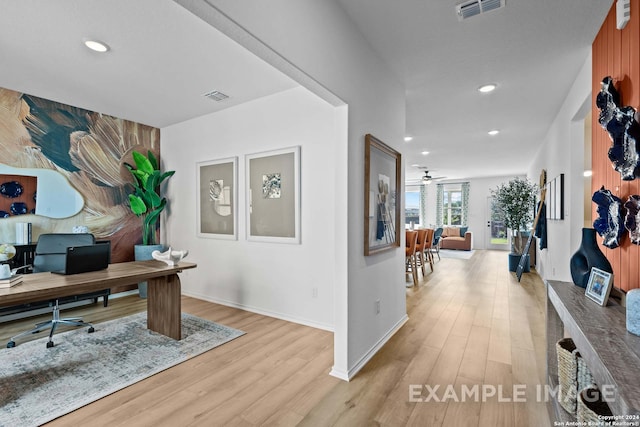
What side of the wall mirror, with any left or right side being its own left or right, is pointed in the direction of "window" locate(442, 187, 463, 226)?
left

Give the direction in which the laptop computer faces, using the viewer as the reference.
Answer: facing away from the viewer and to the left of the viewer

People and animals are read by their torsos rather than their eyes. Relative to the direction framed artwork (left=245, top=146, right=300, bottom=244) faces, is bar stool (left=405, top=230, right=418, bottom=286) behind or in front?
behind

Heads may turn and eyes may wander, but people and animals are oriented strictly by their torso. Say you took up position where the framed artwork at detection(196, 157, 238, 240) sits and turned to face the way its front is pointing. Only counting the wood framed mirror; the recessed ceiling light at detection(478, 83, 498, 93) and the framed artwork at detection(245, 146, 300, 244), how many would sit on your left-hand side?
3

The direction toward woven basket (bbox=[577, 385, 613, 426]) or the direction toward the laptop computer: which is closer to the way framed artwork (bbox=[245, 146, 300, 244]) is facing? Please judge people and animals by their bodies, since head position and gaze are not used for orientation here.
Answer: the laptop computer

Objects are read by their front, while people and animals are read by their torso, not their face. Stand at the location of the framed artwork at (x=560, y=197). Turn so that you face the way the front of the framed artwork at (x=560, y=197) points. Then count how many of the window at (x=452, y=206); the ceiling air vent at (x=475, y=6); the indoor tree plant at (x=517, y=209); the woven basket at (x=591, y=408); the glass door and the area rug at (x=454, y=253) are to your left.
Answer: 2

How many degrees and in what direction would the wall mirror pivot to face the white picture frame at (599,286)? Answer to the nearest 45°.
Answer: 0° — it already faces it

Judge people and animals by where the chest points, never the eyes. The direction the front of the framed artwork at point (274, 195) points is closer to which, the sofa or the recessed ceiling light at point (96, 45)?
the recessed ceiling light

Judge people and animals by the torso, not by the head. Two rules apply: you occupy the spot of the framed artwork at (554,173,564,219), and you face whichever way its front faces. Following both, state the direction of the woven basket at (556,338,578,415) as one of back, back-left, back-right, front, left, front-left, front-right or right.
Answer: left

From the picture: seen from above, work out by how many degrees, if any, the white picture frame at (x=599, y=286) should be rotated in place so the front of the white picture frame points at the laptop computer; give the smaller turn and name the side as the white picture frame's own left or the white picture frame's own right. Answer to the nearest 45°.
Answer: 0° — it already faces it

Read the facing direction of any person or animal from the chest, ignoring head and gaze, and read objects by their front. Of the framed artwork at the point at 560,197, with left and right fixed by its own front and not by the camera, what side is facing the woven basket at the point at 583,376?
left

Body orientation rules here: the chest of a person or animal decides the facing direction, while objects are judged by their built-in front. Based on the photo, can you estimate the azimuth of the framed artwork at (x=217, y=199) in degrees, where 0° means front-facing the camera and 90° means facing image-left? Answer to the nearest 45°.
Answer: approximately 45°

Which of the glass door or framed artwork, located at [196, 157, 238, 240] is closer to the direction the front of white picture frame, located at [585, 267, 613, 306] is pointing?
the framed artwork

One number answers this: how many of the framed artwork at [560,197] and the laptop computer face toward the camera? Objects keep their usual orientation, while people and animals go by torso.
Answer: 0

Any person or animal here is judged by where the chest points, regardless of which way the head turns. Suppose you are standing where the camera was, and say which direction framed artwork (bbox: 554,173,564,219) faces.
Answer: facing to the left of the viewer

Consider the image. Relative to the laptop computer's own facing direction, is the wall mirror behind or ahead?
ahead

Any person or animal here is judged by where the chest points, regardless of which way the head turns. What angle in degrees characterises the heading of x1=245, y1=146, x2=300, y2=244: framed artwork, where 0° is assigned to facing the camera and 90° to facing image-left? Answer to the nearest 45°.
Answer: approximately 45°
